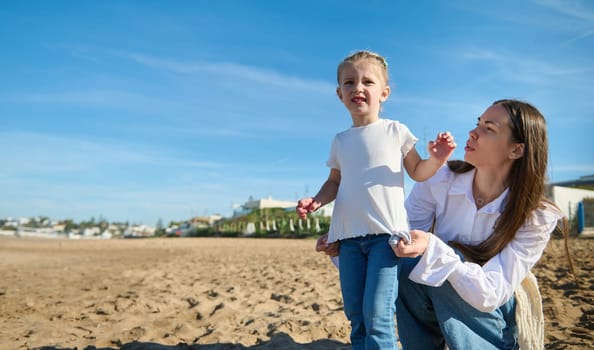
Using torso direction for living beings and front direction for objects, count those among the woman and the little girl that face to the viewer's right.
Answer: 0

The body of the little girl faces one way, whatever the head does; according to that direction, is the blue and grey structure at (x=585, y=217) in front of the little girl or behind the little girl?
behind

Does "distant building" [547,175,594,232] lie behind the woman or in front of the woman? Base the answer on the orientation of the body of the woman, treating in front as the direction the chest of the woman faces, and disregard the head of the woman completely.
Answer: behind

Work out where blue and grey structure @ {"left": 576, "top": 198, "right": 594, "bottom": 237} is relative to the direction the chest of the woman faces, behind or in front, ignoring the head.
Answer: behind

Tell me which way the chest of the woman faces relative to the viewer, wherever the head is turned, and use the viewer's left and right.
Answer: facing the viewer and to the left of the viewer

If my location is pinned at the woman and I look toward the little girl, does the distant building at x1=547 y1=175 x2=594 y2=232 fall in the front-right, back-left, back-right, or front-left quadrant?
back-right

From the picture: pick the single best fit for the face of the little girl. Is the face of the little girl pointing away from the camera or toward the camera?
toward the camera

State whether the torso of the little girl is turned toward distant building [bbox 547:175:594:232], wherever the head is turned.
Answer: no

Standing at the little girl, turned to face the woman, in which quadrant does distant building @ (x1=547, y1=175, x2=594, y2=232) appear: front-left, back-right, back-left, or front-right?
front-left

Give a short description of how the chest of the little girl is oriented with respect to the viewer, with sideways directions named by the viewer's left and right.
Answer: facing the viewer
